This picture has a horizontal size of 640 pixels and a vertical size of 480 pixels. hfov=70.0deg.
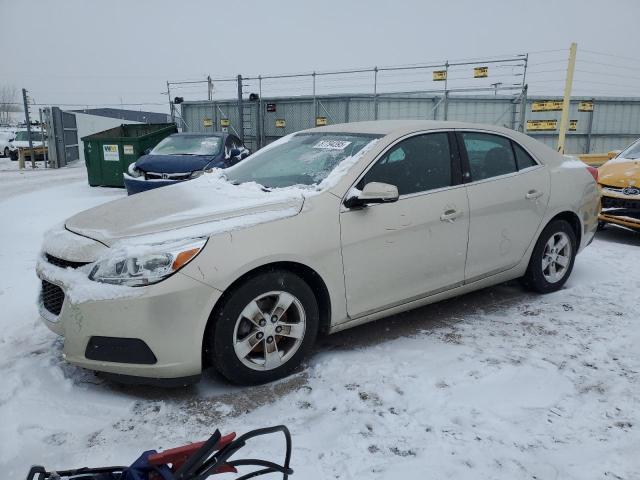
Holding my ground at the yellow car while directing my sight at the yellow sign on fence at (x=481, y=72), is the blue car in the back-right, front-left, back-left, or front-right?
front-left

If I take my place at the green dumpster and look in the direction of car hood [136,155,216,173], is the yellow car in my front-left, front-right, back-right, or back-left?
front-left

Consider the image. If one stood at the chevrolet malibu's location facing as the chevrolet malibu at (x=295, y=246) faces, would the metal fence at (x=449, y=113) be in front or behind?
behind

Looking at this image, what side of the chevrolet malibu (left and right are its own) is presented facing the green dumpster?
right

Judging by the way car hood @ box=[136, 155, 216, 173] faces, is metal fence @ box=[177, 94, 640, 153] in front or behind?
behind

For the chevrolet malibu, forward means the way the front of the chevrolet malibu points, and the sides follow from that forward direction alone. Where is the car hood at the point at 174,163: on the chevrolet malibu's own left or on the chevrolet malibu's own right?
on the chevrolet malibu's own right

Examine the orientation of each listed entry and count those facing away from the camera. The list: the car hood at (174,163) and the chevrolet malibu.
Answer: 0

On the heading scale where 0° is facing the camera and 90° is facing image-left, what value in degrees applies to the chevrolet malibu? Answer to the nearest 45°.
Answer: approximately 45°

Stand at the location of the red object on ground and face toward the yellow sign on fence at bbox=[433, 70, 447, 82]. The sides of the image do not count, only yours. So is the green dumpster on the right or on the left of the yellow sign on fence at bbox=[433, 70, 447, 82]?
left

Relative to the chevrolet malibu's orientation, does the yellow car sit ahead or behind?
behind

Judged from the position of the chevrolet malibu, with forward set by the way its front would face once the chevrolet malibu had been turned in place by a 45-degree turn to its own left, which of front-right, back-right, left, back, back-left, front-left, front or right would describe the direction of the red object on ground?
front

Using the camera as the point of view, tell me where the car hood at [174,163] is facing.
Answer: facing the viewer and to the left of the viewer

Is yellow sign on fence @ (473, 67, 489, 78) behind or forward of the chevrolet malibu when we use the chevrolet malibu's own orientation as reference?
behind

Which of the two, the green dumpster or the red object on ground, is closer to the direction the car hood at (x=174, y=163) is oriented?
the red object on ground

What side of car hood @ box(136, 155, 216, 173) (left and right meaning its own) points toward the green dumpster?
right
